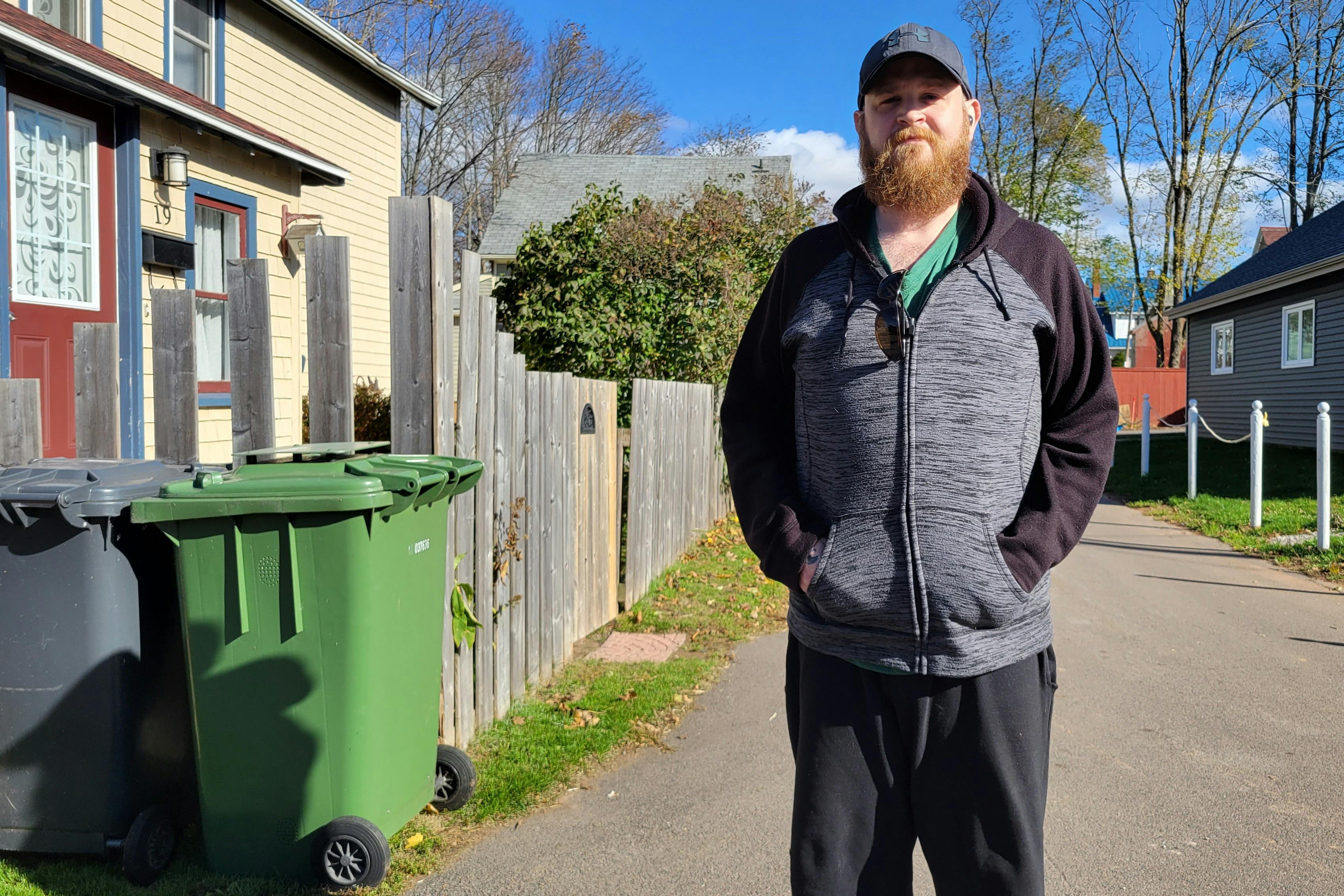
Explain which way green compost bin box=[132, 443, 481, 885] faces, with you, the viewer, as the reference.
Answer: facing away from the viewer and to the left of the viewer

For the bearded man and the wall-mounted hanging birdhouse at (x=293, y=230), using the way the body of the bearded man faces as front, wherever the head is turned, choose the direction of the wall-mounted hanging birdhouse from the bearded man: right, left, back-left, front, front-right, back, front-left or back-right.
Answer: back-right

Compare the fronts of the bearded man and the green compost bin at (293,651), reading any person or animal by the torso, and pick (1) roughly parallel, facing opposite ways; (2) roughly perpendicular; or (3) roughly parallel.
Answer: roughly perpendicular

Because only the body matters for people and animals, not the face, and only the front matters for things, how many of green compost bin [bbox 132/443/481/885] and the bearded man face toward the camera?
1

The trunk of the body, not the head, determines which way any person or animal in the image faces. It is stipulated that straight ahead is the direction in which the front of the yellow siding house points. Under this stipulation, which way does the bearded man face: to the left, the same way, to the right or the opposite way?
to the right

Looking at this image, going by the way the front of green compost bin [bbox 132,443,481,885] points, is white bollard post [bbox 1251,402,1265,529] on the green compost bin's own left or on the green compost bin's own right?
on the green compost bin's own right

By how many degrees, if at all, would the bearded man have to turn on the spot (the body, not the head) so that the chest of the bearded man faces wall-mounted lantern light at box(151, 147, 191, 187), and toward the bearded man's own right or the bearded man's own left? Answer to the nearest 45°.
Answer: approximately 135° to the bearded man's own right

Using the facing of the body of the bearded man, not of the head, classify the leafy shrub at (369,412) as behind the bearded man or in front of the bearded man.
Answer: behind

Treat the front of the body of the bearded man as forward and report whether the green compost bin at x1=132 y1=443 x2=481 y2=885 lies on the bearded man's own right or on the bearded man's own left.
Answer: on the bearded man's own right
